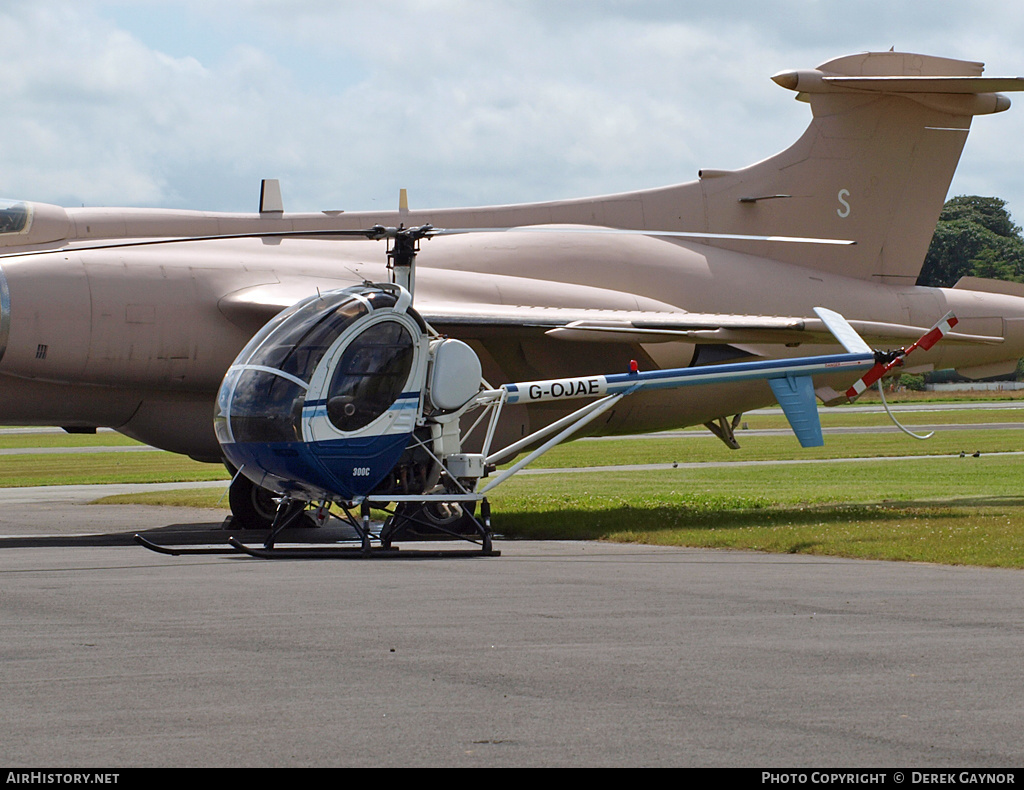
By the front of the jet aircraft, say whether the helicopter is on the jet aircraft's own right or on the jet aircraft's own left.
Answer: on the jet aircraft's own left

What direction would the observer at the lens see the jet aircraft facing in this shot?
facing to the left of the viewer
